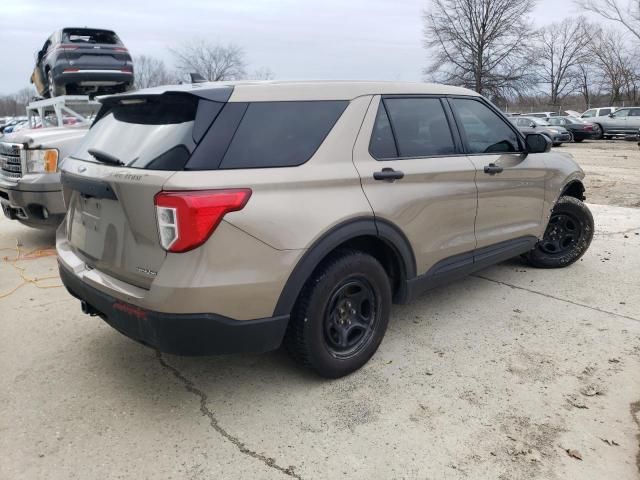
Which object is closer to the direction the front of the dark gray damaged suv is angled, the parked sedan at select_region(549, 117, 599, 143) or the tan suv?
the parked sedan

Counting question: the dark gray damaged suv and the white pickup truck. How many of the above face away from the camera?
1

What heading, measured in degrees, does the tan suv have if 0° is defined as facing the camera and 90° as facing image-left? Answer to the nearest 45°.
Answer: approximately 225°

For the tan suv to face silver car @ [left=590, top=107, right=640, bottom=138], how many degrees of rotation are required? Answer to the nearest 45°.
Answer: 0° — it already faces it

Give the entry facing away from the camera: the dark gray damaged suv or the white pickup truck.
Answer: the dark gray damaged suv

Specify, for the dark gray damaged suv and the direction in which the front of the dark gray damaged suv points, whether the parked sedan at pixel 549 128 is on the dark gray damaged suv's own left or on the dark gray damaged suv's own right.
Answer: on the dark gray damaged suv's own right

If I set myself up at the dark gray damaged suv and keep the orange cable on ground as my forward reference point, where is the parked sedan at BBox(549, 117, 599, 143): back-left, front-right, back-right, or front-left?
back-left

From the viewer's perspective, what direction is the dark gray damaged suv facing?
away from the camera
